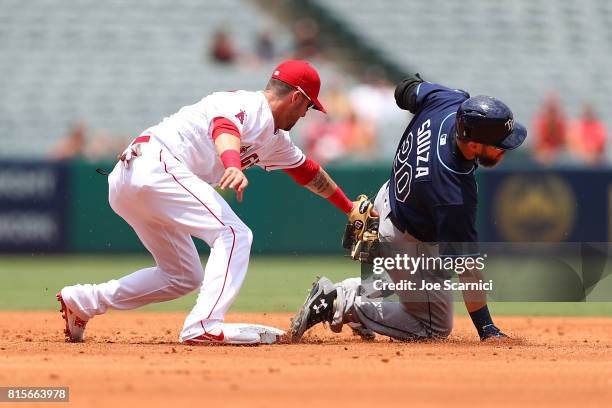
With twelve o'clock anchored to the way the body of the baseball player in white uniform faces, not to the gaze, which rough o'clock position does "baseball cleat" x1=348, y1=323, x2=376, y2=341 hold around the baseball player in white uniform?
The baseball cleat is roughly at 11 o'clock from the baseball player in white uniform.

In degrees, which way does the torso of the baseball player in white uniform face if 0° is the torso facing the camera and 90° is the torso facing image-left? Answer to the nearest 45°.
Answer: approximately 270°

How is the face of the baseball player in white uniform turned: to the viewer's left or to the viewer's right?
to the viewer's right
